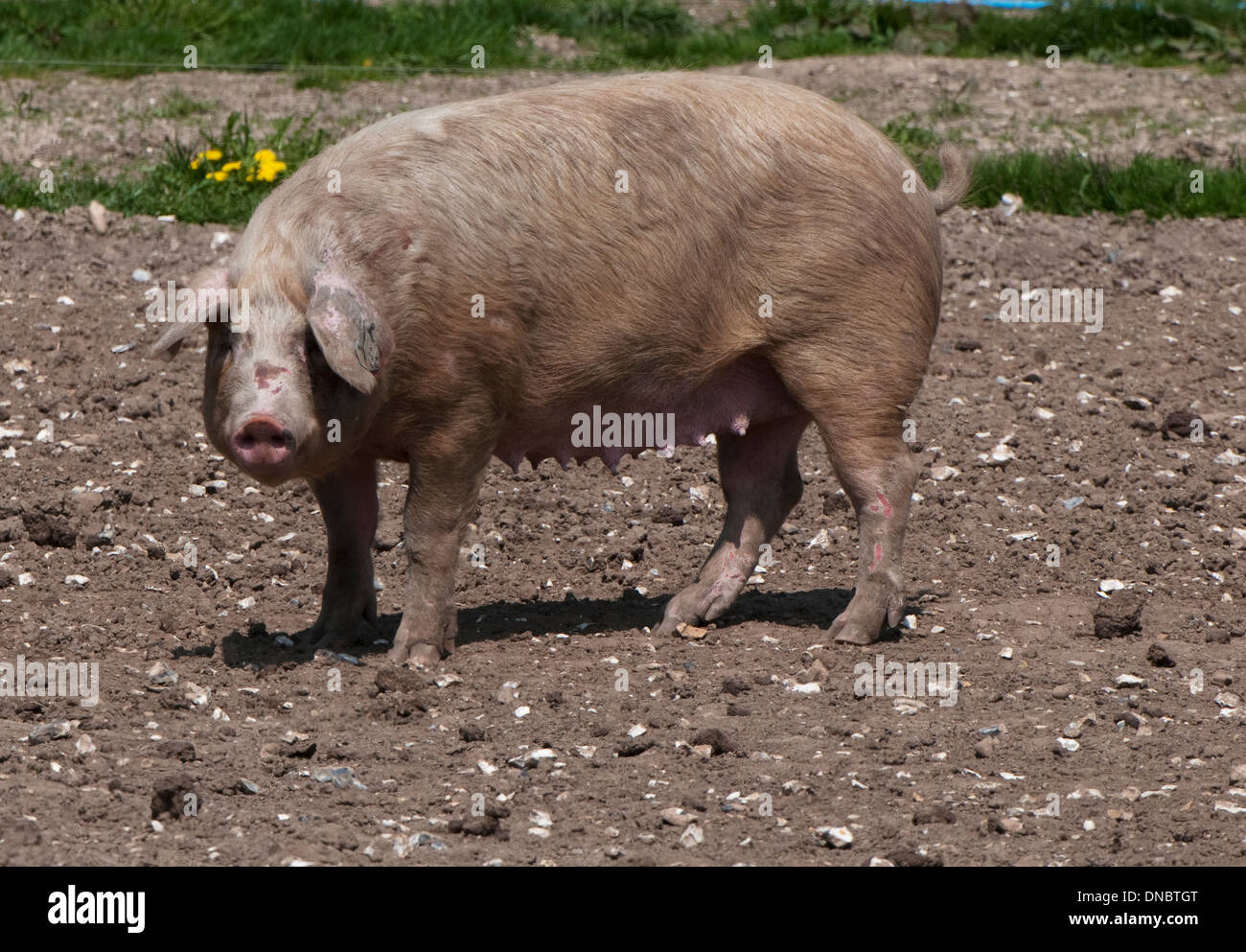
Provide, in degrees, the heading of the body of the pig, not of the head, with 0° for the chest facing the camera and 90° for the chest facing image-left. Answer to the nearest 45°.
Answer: approximately 90°
